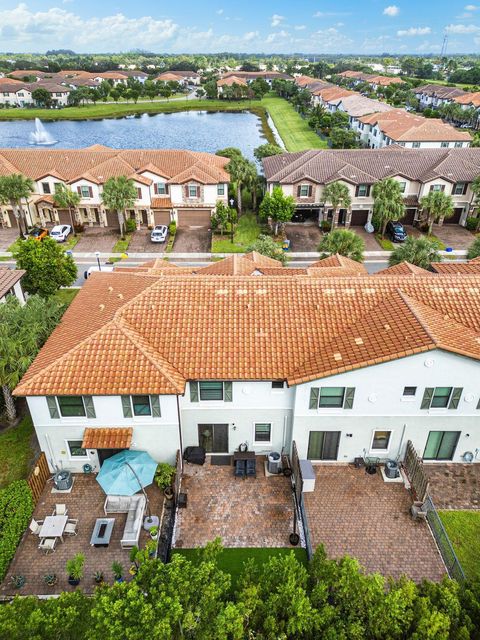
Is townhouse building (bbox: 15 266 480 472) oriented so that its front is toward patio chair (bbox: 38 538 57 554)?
no

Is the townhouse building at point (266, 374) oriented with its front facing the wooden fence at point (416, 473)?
no

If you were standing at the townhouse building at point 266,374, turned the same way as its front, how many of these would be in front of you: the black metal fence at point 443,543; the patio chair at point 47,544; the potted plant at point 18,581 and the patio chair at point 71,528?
0

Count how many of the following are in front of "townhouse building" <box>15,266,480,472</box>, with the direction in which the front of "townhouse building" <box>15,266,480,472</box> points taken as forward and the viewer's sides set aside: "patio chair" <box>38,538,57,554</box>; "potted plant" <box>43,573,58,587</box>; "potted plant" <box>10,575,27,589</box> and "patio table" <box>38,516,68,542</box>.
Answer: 0

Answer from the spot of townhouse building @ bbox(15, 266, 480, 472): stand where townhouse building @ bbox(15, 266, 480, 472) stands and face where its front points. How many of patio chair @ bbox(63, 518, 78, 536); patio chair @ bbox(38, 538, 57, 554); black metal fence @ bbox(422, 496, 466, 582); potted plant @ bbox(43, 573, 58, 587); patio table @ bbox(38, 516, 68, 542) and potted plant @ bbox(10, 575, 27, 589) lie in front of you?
0

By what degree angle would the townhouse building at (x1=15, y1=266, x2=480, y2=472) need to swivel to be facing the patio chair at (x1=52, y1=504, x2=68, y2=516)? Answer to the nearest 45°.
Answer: approximately 135° to its left

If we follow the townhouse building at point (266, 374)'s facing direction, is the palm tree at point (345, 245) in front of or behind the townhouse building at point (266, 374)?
in front

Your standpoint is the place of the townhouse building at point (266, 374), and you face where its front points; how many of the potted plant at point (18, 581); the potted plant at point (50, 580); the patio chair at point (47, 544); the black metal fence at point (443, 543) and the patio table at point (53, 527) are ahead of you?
0

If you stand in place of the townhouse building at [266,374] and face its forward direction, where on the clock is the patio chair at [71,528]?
The patio chair is roughly at 8 o'clock from the townhouse building.

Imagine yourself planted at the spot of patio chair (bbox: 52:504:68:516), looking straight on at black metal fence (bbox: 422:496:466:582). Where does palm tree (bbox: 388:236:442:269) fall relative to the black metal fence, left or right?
left

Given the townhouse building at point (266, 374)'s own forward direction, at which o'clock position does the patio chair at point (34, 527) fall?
The patio chair is roughly at 8 o'clock from the townhouse building.

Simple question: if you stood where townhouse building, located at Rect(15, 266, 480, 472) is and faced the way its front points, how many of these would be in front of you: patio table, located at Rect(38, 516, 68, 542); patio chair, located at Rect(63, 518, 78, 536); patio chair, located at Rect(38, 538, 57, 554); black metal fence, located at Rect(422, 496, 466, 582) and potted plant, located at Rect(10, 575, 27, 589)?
0

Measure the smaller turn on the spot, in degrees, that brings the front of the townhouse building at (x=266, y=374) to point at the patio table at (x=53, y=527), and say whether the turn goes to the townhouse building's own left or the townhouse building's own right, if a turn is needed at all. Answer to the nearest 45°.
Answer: approximately 135° to the townhouse building's own left

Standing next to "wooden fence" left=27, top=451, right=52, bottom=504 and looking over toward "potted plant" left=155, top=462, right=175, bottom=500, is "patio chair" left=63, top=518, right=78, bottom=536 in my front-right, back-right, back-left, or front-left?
front-right

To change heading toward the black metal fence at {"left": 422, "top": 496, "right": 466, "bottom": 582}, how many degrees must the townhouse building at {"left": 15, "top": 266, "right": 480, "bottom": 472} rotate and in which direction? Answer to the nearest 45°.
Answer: approximately 135° to its right

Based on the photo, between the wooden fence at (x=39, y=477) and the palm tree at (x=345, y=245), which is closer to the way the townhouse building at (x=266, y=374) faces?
the palm tree

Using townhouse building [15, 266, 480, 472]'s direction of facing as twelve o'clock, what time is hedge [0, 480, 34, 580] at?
The hedge is roughly at 8 o'clock from the townhouse building.

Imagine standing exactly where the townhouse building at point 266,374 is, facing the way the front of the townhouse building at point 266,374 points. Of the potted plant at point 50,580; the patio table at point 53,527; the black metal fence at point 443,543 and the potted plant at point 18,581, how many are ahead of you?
0

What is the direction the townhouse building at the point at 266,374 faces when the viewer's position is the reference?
facing away from the viewer

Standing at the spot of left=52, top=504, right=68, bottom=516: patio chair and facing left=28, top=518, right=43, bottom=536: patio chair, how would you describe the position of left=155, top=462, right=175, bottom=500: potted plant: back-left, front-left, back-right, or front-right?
back-left

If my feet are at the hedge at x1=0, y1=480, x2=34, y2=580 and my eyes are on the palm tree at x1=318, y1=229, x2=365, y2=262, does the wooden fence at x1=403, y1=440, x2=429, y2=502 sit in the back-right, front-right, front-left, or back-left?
front-right

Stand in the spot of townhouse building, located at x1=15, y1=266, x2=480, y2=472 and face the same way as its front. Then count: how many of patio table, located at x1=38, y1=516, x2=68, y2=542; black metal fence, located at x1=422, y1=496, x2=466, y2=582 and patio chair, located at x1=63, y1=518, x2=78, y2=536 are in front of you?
0
